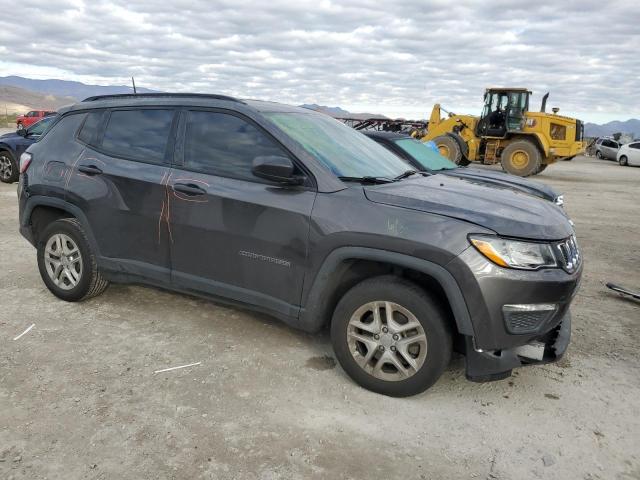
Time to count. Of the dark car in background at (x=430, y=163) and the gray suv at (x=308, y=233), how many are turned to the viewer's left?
0

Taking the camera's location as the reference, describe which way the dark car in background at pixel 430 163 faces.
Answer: facing the viewer and to the right of the viewer

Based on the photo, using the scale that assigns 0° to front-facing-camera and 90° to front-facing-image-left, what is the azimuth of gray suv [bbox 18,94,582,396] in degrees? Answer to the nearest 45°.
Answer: approximately 315°

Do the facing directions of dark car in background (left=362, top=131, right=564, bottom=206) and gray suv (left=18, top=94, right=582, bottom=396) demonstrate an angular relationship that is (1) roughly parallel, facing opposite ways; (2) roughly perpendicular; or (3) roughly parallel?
roughly parallel

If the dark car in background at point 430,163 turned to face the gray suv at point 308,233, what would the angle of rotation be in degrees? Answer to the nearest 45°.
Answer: approximately 45° to its right

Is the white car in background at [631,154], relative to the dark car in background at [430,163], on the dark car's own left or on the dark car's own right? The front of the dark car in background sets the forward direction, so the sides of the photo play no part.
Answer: on the dark car's own left

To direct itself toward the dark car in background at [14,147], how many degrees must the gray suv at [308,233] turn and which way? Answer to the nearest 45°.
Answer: approximately 180°

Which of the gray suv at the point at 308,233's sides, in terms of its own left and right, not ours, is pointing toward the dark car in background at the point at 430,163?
left

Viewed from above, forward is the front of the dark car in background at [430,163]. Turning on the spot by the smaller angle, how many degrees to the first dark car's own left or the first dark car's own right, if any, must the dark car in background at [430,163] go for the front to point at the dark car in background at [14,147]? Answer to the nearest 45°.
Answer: approximately 135° to the first dark car's own right
